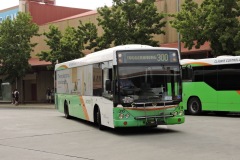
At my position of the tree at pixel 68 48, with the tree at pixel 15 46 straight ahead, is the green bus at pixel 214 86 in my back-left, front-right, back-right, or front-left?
back-left

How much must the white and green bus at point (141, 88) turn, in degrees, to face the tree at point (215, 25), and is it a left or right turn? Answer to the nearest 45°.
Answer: approximately 90° to its left

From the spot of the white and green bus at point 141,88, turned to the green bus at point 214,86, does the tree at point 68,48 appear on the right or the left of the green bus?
left

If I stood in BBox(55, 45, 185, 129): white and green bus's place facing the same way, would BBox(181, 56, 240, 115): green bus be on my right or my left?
on my left

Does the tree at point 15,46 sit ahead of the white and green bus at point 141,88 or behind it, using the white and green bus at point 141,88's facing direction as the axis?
behind

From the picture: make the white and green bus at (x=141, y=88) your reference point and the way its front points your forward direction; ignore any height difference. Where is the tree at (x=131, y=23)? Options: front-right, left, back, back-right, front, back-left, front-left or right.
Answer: back-left

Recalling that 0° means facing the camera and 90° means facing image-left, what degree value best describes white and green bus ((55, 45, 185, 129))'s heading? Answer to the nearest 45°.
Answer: approximately 315°

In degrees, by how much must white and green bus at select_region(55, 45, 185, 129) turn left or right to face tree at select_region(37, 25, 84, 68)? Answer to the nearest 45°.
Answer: approximately 135° to its left
